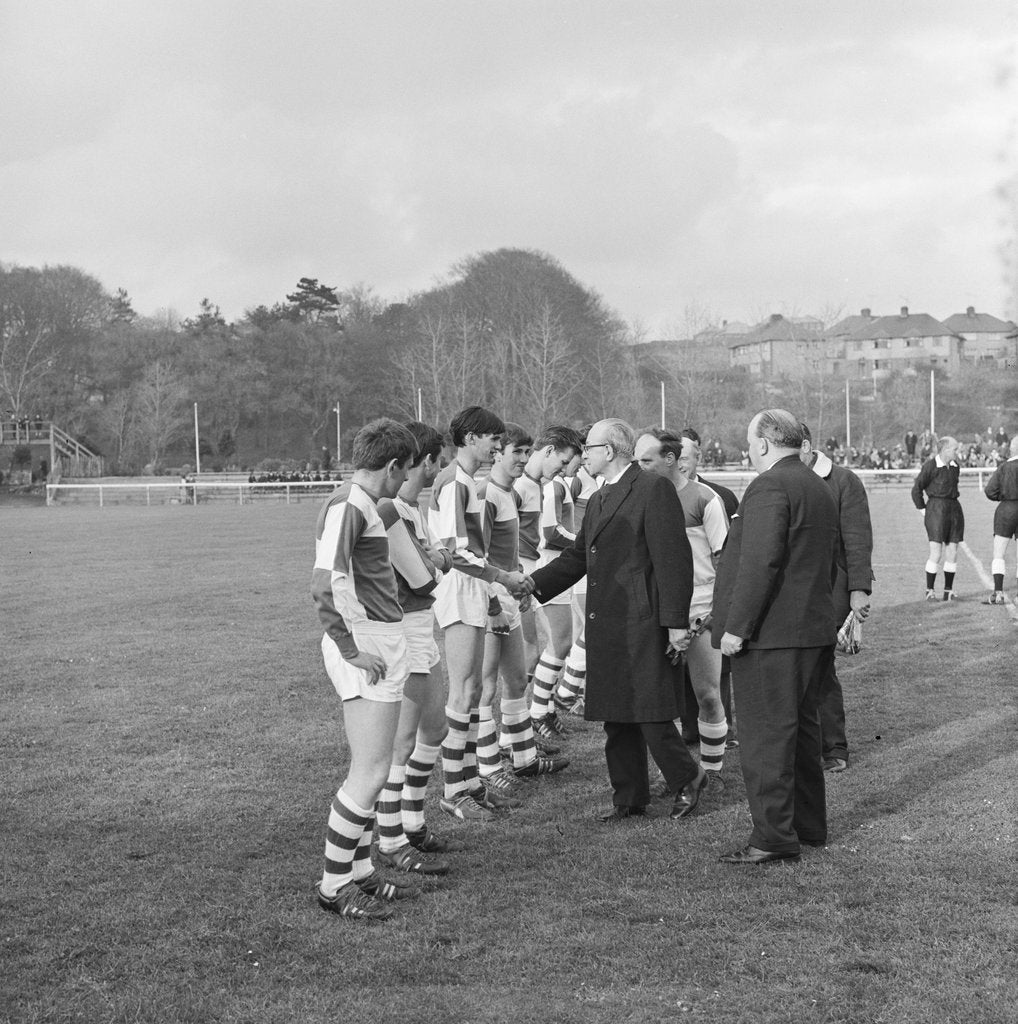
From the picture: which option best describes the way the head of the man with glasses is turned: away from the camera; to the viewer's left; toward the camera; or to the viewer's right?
to the viewer's left

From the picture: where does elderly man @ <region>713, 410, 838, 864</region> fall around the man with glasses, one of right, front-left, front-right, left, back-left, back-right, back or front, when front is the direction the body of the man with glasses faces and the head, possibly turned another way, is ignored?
back-left

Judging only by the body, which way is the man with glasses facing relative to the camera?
to the viewer's left
